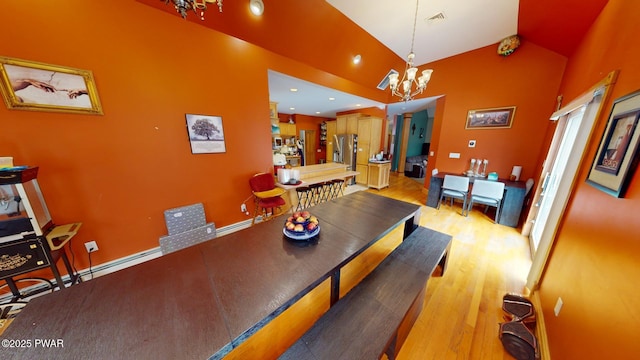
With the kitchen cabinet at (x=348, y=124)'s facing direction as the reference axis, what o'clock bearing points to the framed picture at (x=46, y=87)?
The framed picture is roughly at 1 o'clock from the kitchen cabinet.

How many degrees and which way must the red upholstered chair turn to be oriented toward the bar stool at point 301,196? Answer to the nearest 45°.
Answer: approximately 90° to its left

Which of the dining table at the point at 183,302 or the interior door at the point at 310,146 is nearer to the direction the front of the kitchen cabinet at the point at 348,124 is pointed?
the dining table

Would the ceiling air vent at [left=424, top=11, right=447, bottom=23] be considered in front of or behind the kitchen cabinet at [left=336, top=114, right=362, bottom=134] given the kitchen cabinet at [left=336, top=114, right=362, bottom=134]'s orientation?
in front

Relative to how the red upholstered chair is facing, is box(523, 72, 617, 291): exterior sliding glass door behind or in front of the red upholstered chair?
in front

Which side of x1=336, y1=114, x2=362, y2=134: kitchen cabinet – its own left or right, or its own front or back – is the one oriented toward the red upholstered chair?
front

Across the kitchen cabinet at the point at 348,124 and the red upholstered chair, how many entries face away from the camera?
0

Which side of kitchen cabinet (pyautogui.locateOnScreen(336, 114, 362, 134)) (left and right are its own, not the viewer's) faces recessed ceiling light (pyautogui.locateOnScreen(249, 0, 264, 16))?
front

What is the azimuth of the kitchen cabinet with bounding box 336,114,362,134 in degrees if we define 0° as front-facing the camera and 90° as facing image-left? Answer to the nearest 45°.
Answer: approximately 0°
